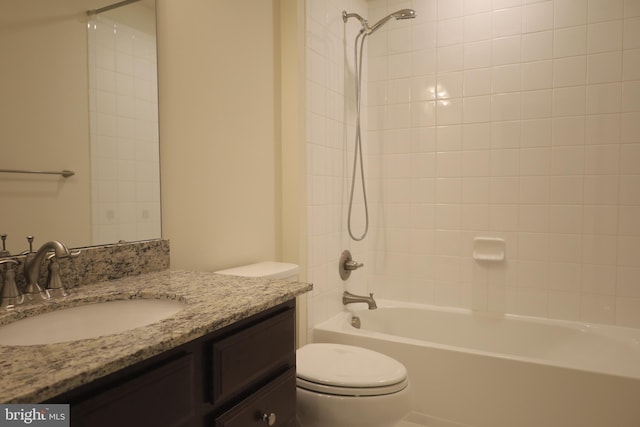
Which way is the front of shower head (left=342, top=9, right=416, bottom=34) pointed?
to the viewer's right

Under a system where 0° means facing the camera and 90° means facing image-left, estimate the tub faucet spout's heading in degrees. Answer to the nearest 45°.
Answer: approximately 270°

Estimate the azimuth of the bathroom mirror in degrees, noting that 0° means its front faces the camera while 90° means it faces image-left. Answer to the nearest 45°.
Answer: approximately 315°

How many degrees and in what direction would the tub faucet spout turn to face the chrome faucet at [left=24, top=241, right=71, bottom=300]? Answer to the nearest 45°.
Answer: approximately 135° to its right

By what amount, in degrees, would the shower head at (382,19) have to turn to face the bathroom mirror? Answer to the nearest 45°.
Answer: approximately 135° to its right

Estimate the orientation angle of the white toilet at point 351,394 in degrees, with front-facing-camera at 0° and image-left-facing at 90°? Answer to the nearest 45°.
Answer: approximately 315°

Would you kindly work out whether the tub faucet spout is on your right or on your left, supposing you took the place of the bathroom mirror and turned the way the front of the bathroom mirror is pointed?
on your left

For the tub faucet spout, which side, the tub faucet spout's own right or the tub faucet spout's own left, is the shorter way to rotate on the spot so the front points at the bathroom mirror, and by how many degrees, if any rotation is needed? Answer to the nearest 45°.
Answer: approximately 135° to the tub faucet spout's own right

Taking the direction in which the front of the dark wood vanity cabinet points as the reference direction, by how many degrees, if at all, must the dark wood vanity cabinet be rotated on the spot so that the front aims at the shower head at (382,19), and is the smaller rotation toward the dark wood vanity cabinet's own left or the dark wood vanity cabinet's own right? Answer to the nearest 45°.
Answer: approximately 90° to the dark wood vanity cabinet's own left

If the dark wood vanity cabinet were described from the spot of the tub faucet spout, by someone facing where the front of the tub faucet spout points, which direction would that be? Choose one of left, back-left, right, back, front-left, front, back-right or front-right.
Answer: right

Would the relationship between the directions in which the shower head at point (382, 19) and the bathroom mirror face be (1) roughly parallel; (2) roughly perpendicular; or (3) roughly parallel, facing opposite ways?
roughly parallel
